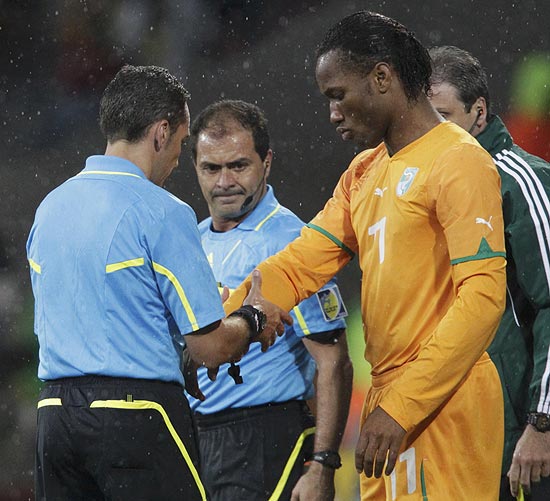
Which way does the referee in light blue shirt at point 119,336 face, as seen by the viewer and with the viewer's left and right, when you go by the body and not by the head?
facing away from the viewer and to the right of the viewer

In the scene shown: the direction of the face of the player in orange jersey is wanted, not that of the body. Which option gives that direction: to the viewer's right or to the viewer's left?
to the viewer's left

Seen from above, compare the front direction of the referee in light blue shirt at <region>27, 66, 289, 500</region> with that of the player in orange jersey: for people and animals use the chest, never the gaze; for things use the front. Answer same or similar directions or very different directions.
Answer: very different directions

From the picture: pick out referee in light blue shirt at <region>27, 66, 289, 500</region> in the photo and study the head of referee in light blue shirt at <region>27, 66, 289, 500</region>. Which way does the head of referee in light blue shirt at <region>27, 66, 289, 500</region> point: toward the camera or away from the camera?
away from the camera

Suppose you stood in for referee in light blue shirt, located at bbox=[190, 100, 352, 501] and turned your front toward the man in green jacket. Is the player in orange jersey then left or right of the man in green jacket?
right

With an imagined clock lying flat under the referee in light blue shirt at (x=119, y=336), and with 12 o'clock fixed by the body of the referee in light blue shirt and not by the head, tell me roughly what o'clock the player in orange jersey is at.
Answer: The player in orange jersey is roughly at 2 o'clock from the referee in light blue shirt.

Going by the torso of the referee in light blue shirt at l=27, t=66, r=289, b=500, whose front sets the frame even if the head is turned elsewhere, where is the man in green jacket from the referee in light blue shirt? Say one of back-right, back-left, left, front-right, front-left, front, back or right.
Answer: front-right

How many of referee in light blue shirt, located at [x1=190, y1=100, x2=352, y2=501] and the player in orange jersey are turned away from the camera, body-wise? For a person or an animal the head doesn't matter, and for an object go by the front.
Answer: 0

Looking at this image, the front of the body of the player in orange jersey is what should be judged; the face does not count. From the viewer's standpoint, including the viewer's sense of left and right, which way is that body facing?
facing the viewer and to the left of the viewer

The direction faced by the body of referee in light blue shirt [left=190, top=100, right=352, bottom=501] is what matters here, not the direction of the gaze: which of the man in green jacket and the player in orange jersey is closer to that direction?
the player in orange jersey

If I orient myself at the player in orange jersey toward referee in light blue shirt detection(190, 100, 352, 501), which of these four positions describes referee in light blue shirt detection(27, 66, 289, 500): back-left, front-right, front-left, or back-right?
front-left

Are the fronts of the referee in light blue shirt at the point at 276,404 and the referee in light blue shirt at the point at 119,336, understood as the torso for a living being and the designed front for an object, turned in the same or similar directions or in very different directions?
very different directions

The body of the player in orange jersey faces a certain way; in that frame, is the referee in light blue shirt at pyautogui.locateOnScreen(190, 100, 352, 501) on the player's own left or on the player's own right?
on the player's own right

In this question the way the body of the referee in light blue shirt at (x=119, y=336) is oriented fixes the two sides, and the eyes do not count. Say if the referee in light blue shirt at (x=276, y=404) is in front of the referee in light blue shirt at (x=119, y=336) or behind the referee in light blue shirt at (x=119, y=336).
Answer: in front

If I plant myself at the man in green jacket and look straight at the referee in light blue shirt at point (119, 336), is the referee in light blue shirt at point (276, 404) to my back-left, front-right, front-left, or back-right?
front-right

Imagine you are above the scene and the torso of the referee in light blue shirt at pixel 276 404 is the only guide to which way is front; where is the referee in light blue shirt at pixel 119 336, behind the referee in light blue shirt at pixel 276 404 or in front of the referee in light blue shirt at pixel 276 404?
in front
